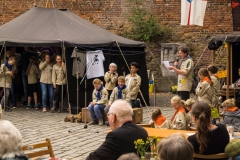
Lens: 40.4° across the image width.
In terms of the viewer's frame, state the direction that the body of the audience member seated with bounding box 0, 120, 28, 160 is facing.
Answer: away from the camera

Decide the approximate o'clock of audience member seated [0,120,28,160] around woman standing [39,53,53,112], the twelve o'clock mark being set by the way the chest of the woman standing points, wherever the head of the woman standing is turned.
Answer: The audience member seated is roughly at 12 o'clock from the woman standing.

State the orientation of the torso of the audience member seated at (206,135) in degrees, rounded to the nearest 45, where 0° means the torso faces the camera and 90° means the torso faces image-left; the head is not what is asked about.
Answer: approximately 135°

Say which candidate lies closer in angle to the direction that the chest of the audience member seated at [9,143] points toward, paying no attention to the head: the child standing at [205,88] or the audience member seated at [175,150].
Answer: the child standing

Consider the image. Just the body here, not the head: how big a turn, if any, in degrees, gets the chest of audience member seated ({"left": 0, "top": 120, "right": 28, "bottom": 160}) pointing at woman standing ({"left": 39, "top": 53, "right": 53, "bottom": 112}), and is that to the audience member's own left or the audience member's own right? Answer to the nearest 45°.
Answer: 0° — they already face them

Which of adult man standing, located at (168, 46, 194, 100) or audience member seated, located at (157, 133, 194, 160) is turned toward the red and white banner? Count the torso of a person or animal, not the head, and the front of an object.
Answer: the audience member seated

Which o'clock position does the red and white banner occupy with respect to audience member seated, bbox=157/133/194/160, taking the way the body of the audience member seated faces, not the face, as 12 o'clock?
The red and white banner is roughly at 12 o'clock from the audience member seated.

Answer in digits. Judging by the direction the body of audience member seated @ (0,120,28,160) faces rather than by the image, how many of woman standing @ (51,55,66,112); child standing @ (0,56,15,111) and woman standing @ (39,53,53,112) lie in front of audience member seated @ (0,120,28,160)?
3

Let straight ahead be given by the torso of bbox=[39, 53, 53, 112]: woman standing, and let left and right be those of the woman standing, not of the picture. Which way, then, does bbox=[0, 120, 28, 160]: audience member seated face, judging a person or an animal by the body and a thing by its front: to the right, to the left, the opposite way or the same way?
the opposite way
